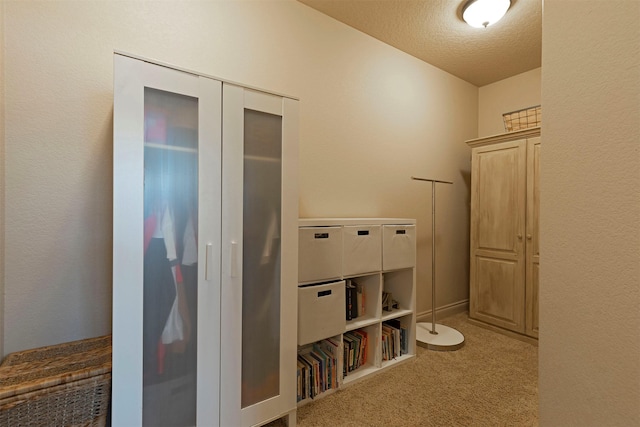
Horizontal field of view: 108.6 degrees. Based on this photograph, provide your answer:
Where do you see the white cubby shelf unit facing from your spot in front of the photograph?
facing the viewer and to the right of the viewer

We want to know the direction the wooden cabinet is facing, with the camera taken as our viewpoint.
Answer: facing the viewer and to the left of the viewer

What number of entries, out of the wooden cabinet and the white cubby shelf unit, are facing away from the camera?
0

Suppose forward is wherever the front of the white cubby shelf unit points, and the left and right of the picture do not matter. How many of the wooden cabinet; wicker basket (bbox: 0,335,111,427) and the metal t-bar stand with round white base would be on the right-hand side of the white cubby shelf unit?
1

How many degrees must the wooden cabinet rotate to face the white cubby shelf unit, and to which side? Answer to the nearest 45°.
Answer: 0° — it already faces it

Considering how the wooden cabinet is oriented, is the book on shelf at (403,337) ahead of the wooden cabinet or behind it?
ahead

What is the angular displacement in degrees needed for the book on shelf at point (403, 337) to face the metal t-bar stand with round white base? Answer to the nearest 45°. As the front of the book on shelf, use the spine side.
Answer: approximately 90° to its left

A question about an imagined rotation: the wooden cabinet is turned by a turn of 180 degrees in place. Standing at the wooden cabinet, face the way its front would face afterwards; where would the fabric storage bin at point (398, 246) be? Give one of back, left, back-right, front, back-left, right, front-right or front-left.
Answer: back

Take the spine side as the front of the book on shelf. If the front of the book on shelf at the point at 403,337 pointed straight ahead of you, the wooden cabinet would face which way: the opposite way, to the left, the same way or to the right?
to the right

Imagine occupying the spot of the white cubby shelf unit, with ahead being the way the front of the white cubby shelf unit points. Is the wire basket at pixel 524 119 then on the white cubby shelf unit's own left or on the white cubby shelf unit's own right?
on the white cubby shelf unit's own left

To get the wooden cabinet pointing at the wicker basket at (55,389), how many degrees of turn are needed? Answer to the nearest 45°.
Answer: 0° — it already faces it

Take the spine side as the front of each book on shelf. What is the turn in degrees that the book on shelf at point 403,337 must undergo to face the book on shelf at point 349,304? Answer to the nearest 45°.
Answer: approximately 90° to its right
